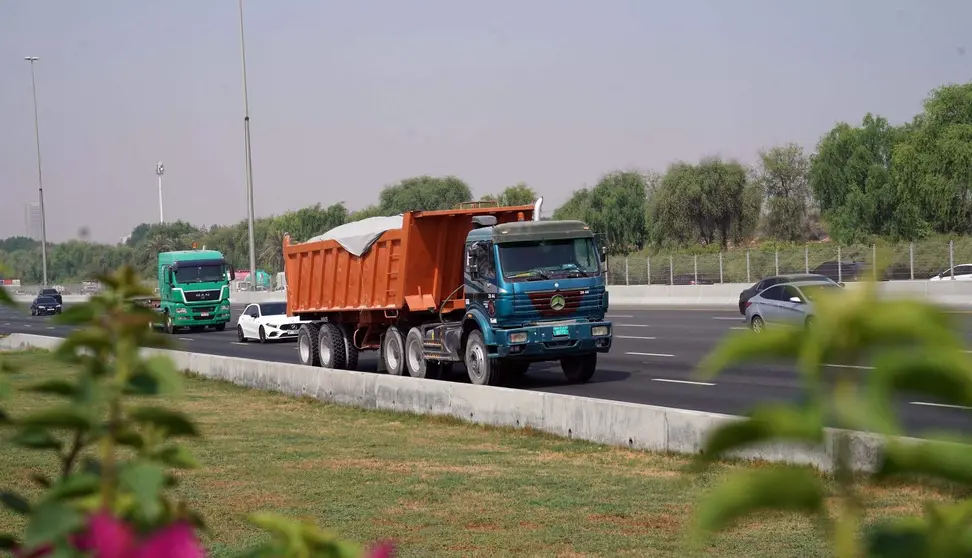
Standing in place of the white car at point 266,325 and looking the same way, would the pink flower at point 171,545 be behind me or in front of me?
in front

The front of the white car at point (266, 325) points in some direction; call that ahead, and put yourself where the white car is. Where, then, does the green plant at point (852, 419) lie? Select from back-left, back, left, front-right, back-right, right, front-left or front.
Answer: front-right

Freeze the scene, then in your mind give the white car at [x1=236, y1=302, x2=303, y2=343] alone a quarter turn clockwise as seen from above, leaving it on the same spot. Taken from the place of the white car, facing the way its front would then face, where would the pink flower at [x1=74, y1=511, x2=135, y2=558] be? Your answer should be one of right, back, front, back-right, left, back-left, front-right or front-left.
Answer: front-left

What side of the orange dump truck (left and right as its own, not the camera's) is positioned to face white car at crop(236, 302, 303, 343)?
back

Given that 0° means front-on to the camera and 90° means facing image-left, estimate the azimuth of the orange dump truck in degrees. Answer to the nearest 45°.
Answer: approximately 315°

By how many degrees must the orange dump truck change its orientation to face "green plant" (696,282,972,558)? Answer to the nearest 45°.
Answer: approximately 45° to its right

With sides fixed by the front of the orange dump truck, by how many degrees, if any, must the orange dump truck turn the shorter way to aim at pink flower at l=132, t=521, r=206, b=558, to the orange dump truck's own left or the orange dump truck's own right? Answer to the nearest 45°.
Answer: approximately 45° to the orange dump truck's own right

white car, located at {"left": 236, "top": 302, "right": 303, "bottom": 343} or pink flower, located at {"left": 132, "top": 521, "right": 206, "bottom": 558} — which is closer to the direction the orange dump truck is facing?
the pink flower

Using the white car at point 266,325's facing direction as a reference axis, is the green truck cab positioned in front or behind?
behind

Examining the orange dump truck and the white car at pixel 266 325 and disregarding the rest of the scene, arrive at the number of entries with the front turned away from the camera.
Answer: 0
